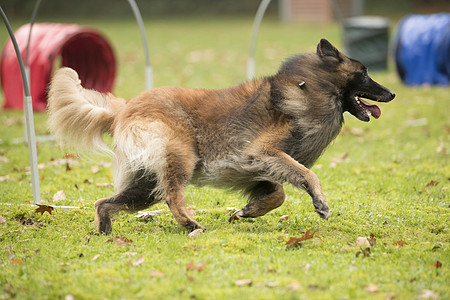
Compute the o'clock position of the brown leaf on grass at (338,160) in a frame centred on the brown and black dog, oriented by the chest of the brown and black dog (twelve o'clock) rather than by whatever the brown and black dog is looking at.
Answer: The brown leaf on grass is roughly at 10 o'clock from the brown and black dog.

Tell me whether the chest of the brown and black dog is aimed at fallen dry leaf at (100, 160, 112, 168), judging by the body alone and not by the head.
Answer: no

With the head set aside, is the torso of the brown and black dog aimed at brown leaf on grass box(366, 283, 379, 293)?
no

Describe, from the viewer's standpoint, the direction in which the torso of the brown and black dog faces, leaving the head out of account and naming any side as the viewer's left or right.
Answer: facing to the right of the viewer

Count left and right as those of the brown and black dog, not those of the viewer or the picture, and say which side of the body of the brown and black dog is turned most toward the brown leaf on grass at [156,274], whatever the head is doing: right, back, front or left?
right

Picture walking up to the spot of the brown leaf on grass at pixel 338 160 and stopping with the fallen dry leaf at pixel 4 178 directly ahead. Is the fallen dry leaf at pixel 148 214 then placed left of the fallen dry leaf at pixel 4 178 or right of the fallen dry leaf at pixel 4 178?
left

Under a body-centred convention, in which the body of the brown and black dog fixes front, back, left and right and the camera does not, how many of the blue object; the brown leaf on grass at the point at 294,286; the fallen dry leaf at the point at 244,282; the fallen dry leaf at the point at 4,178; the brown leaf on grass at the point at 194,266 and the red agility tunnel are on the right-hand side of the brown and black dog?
3

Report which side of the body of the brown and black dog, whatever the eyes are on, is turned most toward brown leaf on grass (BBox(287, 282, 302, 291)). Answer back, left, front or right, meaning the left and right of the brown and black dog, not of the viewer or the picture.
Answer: right

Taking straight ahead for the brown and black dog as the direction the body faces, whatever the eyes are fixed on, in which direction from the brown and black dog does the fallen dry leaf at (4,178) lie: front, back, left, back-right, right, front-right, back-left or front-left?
back-left

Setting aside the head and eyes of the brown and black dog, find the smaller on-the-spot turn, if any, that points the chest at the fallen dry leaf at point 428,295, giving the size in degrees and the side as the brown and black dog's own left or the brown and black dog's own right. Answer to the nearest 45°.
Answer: approximately 45° to the brown and black dog's own right

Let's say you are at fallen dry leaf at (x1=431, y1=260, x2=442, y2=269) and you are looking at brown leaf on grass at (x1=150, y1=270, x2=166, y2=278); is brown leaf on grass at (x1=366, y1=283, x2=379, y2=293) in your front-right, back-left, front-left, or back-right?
front-left

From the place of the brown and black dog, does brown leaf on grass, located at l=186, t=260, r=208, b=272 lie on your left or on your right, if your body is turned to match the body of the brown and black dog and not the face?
on your right

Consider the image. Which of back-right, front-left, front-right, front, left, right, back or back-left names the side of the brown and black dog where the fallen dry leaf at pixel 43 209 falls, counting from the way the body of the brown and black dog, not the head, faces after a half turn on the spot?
front

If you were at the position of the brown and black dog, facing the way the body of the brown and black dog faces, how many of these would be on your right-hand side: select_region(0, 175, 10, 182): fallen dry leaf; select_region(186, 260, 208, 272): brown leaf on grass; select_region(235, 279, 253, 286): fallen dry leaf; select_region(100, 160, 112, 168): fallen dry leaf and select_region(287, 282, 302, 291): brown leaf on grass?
3
